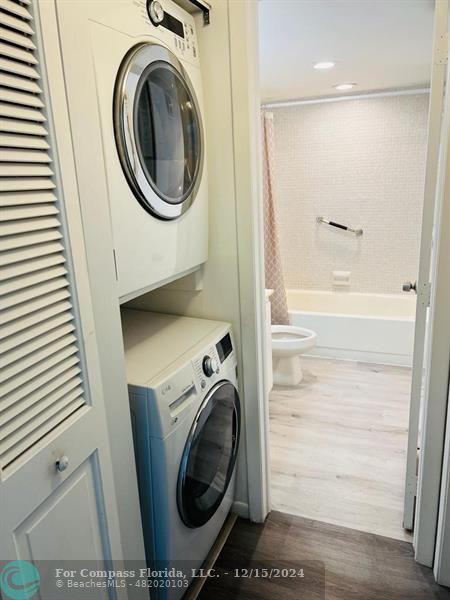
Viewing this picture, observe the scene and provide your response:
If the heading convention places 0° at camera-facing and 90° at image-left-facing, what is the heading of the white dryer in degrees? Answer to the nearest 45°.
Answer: approximately 315°

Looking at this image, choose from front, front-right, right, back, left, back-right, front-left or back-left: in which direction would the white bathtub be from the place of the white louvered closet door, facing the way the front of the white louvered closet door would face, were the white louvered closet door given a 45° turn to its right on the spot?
back-left

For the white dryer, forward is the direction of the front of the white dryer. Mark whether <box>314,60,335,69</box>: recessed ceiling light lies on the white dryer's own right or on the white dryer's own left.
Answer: on the white dryer's own left

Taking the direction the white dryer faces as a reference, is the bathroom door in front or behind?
in front

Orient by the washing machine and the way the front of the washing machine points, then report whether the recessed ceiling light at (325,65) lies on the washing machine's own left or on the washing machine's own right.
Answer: on the washing machine's own left

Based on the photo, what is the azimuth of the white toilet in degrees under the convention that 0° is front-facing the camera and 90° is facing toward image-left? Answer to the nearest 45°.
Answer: approximately 270°

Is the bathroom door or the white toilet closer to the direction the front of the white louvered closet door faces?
the bathroom door

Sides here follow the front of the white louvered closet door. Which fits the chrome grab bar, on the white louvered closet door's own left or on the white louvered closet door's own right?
on the white louvered closet door's own left

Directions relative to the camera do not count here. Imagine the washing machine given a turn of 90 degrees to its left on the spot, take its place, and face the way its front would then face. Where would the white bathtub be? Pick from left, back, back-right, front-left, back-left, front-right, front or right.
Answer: front

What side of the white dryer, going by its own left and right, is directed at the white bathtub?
left

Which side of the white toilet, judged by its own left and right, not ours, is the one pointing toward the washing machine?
right

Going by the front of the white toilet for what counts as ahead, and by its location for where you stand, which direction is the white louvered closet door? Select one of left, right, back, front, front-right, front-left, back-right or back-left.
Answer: right

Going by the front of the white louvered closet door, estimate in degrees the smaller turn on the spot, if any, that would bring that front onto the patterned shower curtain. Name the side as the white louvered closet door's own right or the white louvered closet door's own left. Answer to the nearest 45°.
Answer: approximately 90° to the white louvered closet door's own left

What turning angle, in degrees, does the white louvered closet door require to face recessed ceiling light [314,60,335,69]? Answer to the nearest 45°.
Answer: approximately 90° to its left
